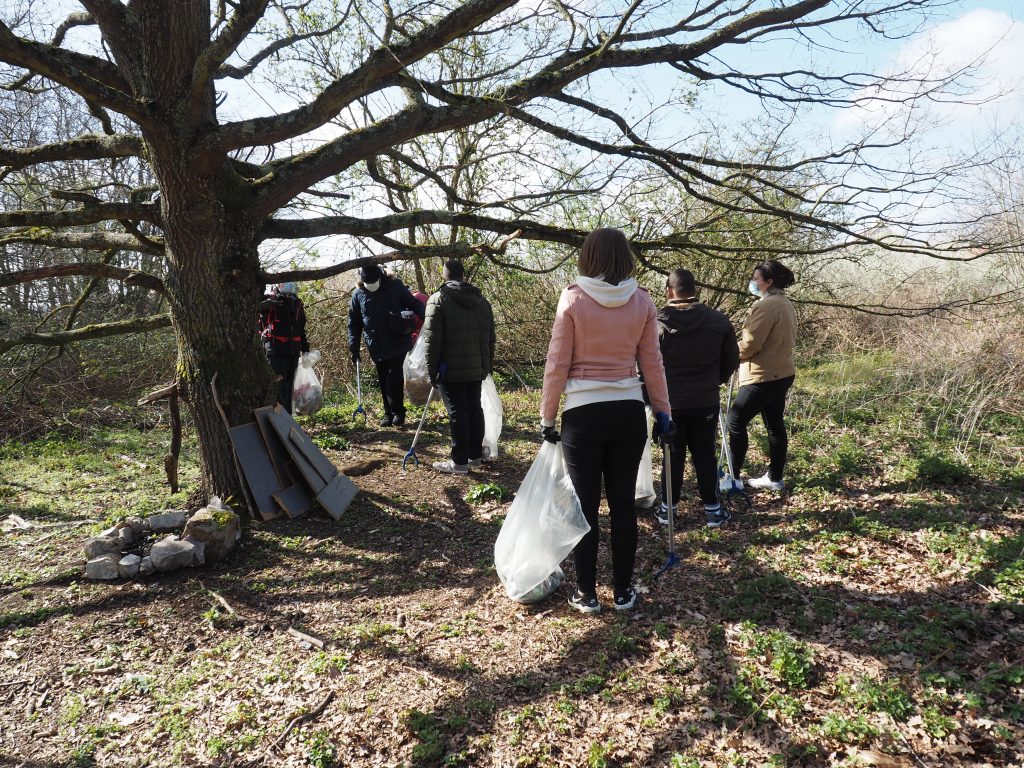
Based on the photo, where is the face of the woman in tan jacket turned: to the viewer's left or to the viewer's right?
to the viewer's left

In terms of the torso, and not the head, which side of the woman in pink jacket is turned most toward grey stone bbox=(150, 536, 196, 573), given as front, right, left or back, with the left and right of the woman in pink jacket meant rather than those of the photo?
left

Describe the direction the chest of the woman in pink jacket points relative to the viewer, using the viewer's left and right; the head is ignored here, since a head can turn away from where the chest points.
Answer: facing away from the viewer

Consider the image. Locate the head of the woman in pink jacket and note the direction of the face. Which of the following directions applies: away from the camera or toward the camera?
away from the camera

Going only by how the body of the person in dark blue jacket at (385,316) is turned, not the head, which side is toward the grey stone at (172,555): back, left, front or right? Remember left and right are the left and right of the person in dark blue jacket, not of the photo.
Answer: front

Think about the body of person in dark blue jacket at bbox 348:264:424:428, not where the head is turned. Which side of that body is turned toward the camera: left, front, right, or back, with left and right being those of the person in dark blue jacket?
front

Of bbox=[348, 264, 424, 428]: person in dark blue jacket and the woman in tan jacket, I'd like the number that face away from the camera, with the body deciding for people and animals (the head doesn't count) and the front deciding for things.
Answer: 0

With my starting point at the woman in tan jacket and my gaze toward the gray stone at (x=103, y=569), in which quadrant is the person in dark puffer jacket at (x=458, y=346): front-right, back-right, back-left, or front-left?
front-right

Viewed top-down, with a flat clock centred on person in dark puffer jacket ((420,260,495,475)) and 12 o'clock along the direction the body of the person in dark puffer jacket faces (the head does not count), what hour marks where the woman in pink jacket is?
The woman in pink jacket is roughly at 7 o'clock from the person in dark puffer jacket.

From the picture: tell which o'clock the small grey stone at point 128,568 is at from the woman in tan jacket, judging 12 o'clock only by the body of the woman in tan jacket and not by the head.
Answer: The small grey stone is roughly at 11 o'clock from the woman in tan jacket.

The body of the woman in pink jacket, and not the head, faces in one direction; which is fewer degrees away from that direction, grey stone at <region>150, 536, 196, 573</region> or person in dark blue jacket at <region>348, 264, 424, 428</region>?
the person in dark blue jacket

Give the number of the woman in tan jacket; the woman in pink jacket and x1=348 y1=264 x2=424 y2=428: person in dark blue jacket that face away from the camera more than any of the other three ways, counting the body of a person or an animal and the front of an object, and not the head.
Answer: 1

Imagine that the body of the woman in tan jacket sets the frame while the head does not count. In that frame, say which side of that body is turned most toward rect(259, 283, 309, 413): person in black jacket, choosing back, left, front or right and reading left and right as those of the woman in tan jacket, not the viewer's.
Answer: front

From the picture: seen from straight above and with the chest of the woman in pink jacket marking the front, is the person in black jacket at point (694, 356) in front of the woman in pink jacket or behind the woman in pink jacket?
in front

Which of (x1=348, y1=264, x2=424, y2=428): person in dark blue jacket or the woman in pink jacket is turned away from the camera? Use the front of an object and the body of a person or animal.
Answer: the woman in pink jacket

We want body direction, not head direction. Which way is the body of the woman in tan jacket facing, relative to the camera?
to the viewer's left

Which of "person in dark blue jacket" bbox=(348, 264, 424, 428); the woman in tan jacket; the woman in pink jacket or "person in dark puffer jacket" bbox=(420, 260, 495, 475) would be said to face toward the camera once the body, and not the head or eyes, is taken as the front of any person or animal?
the person in dark blue jacket
